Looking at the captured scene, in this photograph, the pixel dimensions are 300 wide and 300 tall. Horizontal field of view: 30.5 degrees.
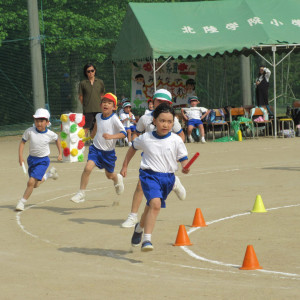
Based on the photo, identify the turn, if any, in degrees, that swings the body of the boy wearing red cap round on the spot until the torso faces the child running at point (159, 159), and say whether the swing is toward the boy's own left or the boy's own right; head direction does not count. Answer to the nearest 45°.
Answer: approximately 45° to the boy's own left

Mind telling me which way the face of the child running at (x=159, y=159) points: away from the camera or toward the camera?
toward the camera

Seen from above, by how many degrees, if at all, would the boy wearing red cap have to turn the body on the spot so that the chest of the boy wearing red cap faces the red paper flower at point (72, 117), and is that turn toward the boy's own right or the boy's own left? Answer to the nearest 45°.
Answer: approximately 135° to the boy's own right

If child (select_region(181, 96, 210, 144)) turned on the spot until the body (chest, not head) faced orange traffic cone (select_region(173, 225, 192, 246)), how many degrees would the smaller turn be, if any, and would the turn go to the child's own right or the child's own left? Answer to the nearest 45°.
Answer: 0° — they already face it

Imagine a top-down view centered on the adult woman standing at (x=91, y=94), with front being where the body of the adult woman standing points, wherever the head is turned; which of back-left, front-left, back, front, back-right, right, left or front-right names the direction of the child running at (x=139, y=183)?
front

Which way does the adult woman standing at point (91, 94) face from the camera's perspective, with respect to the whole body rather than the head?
toward the camera

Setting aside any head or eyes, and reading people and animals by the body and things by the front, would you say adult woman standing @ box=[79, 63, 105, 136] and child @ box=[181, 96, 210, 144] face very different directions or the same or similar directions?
same or similar directions

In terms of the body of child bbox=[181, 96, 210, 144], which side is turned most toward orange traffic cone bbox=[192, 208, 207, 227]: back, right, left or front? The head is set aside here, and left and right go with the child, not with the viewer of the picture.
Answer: front

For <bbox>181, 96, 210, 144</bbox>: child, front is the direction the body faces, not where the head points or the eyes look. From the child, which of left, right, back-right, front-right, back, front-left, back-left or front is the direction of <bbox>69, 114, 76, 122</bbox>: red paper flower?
front-right

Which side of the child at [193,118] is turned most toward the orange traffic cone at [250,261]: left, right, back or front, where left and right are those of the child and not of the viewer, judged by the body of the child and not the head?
front

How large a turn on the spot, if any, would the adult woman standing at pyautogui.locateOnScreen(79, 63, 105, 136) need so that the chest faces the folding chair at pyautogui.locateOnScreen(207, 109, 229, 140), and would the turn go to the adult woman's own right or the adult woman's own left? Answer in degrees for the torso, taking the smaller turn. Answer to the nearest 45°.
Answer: approximately 135° to the adult woman's own left

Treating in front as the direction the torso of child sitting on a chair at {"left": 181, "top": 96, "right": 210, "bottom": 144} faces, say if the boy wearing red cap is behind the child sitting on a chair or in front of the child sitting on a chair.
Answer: in front

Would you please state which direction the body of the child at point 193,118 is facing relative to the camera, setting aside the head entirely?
toward the camera

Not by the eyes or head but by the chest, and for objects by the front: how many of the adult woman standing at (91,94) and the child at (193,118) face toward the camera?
2

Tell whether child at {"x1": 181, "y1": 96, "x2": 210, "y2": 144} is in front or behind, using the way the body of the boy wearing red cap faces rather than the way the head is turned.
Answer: behind
